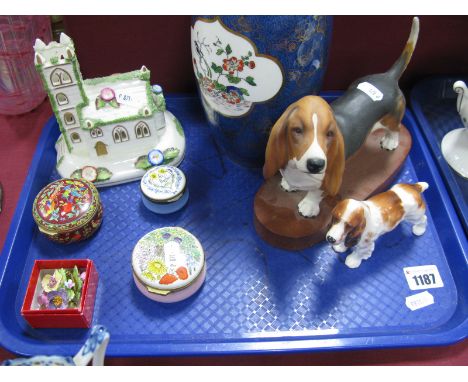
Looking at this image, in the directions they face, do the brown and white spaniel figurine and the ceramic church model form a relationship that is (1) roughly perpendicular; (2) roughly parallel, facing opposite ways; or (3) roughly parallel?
roughly perpendicular

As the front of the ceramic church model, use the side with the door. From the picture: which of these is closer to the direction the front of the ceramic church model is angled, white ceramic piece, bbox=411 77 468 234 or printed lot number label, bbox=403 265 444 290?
the printed lot number label

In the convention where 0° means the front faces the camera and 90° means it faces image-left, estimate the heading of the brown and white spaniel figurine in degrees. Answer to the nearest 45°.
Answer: approximately 45°

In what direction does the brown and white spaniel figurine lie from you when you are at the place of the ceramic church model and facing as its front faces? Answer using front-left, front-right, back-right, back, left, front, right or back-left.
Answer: front-left
